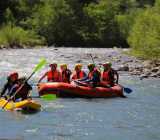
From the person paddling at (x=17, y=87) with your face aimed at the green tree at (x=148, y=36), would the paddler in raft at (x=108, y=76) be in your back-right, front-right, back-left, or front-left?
front-right

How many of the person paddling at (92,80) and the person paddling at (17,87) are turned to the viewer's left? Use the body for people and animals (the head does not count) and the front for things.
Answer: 1

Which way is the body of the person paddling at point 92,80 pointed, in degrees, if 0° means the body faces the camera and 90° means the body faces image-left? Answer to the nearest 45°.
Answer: approximately 90°

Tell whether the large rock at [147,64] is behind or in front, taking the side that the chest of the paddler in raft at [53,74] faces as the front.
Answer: behind

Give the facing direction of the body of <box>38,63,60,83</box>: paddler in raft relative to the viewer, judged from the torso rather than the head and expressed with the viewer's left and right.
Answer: facing the viewer and to the left of the viewer

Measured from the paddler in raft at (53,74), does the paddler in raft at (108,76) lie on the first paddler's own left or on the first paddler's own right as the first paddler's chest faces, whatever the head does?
on the first paddler's own left

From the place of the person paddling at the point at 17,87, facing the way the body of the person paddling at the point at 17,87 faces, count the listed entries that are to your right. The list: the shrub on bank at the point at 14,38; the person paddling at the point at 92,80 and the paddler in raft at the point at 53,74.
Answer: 0

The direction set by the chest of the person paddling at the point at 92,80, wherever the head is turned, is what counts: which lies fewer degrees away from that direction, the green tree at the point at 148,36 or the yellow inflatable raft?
the yellow inflatable raft
